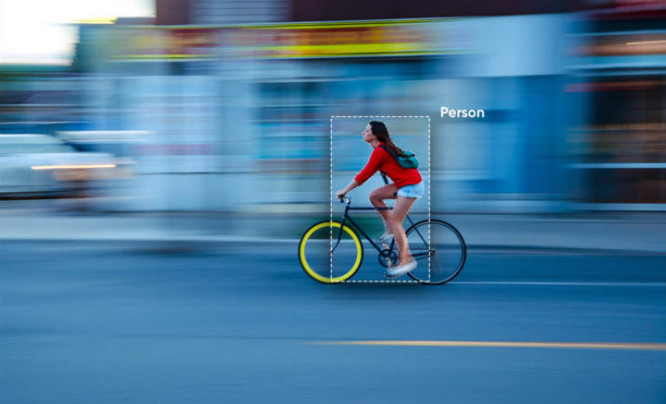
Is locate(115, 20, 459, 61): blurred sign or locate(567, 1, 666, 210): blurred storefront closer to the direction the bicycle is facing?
the blurred sign

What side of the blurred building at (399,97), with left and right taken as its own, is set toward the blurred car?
right

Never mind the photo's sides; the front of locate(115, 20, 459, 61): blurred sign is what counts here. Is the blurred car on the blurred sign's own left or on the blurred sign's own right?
on the blurred sign's own right

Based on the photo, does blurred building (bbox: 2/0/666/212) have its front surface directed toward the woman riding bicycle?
yes

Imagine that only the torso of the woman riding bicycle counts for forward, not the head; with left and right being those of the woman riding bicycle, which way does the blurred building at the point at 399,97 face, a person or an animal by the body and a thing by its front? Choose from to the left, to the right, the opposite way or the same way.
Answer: to the left

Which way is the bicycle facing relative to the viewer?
to the viewer's left

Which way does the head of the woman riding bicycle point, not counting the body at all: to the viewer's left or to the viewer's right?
to the viewer's left

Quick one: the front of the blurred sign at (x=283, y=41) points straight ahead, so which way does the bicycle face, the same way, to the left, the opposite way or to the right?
to the right

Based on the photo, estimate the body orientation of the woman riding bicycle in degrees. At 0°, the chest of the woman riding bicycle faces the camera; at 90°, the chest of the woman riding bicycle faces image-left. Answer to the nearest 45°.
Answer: approximately 90°

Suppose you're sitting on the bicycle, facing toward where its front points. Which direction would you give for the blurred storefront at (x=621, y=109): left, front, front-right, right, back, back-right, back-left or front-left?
back-right
